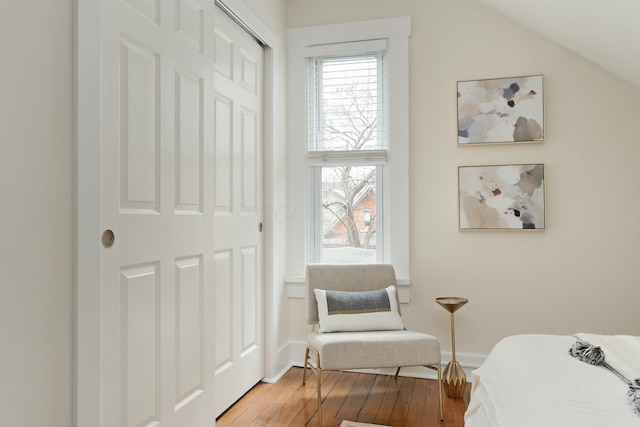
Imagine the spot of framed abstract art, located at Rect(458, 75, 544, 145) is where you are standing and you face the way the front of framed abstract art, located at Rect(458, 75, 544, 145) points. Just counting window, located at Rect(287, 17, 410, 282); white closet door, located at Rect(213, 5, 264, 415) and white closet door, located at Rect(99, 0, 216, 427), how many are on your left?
0

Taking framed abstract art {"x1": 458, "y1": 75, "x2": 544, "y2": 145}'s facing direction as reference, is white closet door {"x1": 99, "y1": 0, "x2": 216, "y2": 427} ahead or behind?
ahead

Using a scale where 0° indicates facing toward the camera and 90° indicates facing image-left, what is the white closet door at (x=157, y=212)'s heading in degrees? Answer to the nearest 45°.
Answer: approximately 315°

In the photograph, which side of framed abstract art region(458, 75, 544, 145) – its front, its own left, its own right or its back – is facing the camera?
front

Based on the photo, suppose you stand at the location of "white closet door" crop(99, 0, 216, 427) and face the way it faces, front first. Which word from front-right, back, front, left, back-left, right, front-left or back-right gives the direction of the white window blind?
left

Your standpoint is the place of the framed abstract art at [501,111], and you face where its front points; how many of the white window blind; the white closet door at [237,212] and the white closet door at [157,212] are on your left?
0

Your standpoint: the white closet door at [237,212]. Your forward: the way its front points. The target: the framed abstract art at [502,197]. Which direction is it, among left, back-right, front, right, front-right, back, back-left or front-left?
front-left

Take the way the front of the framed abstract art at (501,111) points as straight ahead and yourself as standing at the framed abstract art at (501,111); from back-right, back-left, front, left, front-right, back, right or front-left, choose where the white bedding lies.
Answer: front

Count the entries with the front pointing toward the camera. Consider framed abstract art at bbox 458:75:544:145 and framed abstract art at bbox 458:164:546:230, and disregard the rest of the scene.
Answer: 2

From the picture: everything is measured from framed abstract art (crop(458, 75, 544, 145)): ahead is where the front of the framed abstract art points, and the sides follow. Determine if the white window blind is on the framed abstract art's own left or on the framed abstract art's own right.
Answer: on the framed abstract art's own right

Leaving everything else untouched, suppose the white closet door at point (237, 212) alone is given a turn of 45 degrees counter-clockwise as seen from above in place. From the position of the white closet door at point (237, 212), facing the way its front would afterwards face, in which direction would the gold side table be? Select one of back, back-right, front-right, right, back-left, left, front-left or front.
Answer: front

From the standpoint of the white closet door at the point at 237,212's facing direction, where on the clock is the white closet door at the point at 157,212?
the white closet door at the point at 157,212 is roughly at 2 o'clock from the white closet door at the point at 237,212.

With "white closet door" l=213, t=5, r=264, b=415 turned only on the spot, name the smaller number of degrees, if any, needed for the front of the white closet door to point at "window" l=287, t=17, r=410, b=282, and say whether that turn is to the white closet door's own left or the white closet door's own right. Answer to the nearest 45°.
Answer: approximately 90° to the white closet door's own left

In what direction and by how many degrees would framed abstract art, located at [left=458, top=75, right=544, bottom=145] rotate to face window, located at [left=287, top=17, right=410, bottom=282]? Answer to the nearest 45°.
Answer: approximately 90° to its right

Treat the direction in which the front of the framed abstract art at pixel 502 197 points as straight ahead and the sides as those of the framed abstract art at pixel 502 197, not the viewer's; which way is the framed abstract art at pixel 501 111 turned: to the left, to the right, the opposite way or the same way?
the same way

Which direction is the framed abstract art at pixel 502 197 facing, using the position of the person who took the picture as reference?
facing the viewer

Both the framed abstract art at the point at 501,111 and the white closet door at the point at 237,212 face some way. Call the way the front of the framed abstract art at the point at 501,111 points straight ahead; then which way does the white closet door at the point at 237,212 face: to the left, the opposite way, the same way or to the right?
to the left
